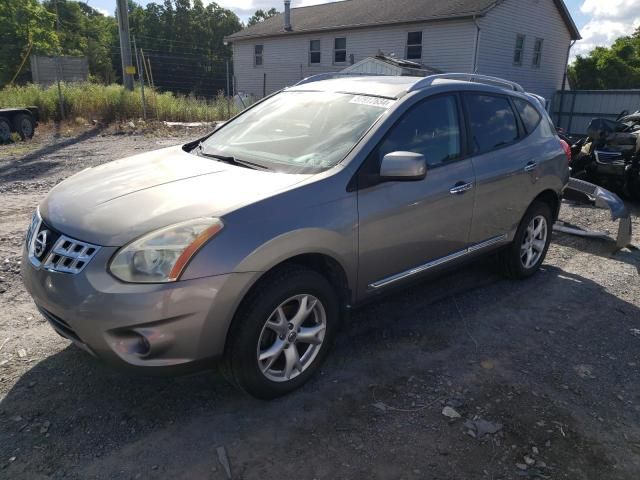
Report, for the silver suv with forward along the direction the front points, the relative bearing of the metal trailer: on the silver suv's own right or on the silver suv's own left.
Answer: on the silver suv's own right

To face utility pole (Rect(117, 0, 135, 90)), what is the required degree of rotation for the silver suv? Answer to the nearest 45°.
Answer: approximately 135° to its right

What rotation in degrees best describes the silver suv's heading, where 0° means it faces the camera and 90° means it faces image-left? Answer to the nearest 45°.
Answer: approximately 45°

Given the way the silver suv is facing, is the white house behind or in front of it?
behind

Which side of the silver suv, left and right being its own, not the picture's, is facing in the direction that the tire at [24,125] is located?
right

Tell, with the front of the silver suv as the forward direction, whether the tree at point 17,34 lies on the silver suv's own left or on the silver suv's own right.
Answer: on the silver suv's own right

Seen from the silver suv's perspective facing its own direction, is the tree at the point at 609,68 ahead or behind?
behind
